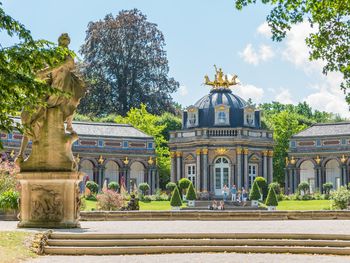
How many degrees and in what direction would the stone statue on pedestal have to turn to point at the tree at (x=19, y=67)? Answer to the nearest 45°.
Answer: approximately 180°

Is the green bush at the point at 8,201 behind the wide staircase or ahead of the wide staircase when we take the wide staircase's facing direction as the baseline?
behind

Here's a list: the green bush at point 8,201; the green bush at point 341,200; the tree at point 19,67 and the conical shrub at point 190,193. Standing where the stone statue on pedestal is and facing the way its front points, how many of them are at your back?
1

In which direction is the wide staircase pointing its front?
toward the camera

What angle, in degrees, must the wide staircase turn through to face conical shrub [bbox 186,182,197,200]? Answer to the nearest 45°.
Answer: approximately 180°
